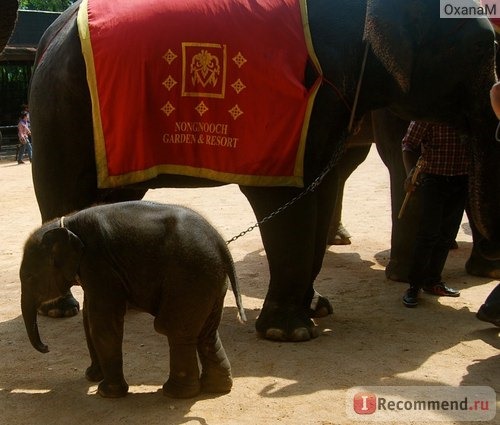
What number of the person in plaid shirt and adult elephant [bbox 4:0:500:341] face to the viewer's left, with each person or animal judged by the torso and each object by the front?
0

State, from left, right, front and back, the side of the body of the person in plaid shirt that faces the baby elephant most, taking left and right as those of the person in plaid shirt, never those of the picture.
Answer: right

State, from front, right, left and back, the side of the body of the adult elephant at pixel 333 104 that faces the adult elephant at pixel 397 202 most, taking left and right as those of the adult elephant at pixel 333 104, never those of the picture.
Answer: left

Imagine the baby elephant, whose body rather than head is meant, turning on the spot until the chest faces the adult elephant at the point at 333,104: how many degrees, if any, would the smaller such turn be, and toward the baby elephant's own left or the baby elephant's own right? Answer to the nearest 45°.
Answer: approximately 135° to the baby elephant's own right

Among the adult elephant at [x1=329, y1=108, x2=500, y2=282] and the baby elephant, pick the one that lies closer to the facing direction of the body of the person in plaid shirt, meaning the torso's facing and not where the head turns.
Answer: the baby elephant

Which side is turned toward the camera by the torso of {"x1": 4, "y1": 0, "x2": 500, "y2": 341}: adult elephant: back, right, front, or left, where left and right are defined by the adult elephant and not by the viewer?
right

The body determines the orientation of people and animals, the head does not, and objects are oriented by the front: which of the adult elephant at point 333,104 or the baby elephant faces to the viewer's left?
the baby elephant

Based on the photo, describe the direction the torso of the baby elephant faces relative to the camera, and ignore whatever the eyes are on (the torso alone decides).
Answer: to the viewer's left
